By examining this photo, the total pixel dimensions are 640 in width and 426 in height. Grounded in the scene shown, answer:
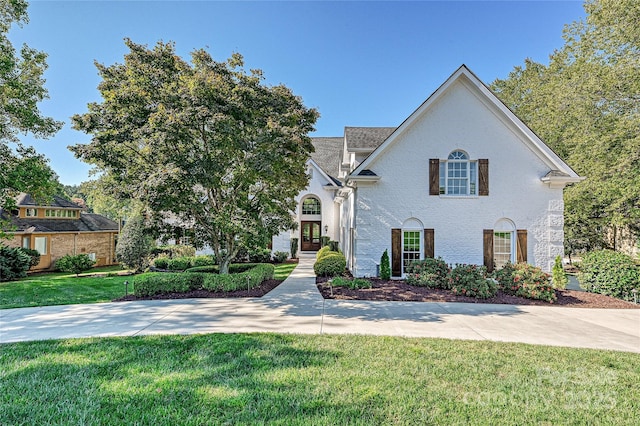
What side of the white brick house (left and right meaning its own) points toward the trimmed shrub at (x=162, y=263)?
right

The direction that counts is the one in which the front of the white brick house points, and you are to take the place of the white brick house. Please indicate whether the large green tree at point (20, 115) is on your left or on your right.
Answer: on your right

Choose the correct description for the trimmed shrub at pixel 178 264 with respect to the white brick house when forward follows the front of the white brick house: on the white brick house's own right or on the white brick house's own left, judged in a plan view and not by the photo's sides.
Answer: on the white brick house's own right

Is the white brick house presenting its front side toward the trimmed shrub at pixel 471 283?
yes

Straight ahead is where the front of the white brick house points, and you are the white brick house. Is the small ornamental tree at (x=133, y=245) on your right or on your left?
on your right

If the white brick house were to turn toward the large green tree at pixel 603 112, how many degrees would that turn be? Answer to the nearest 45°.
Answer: approximately 135° to its left

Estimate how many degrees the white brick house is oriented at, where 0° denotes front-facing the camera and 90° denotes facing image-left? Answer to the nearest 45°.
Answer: approximately 0°
